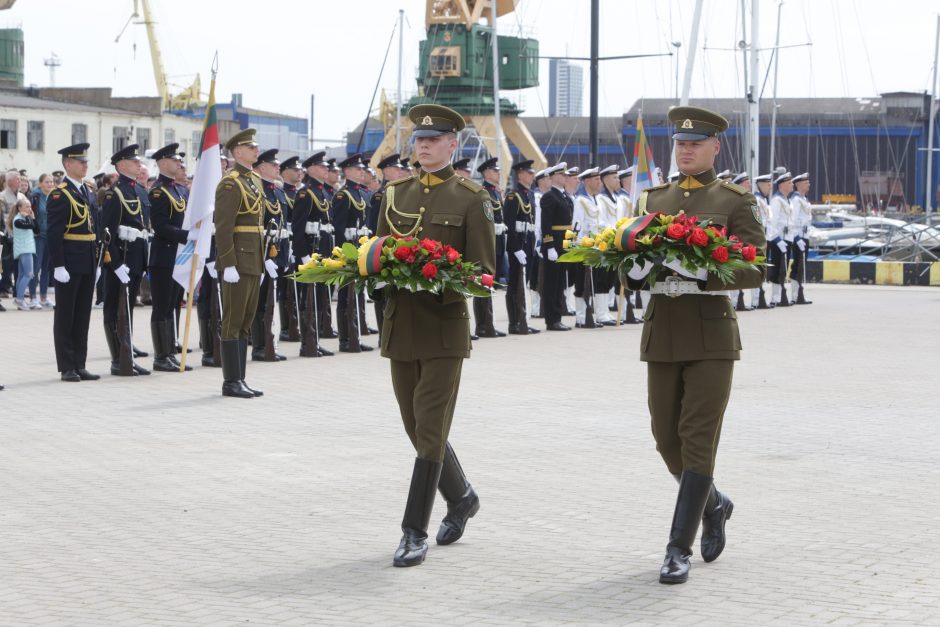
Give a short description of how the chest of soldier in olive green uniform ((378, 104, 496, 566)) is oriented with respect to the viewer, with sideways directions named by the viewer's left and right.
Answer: facing the viewer and to the left of the viewer

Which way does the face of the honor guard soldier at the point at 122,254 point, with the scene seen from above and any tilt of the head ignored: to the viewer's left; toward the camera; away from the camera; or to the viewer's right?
to the viewer's right

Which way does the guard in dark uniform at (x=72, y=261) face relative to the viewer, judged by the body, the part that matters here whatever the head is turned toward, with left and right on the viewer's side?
facing the viewer and to the right of the viewer

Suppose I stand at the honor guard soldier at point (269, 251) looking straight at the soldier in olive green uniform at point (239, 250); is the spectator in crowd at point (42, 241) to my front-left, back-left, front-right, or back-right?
back-right

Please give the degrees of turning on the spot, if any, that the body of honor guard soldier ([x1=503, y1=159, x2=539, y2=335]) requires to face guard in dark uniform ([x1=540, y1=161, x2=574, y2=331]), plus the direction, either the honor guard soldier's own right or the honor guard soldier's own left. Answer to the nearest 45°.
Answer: approximately 90° to the honor guard soldier's own left

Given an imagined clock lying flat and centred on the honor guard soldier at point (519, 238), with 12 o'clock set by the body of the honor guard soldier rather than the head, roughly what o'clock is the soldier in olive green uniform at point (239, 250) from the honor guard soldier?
The soldier in olive green uniform is roughly at 2 o'clock from the honor guard soldier.

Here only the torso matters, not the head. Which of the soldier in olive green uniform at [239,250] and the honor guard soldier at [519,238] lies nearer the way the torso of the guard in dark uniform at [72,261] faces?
the soldier in olive green uniform

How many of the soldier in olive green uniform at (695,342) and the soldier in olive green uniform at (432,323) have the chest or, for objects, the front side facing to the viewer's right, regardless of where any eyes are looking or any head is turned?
0
